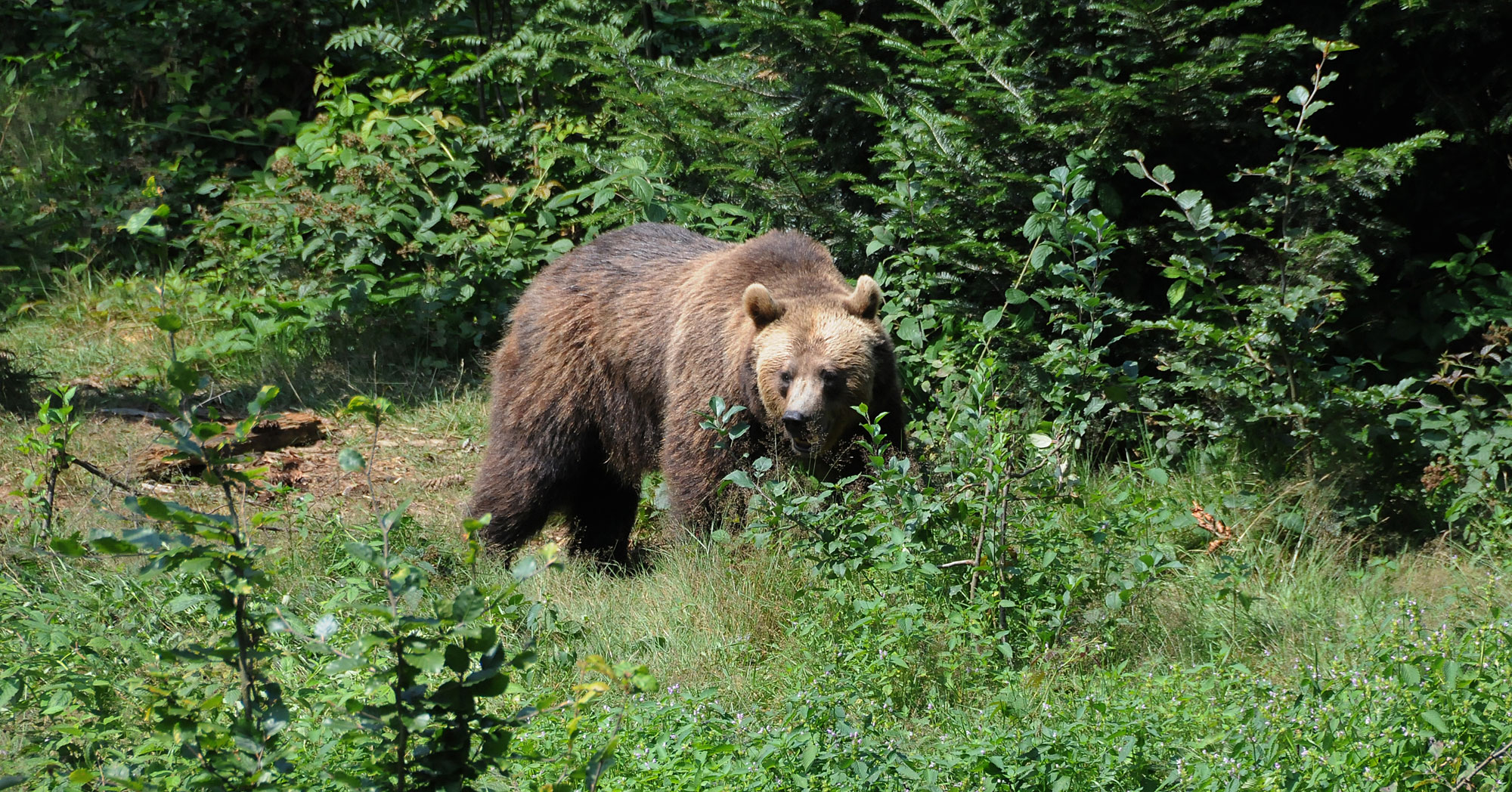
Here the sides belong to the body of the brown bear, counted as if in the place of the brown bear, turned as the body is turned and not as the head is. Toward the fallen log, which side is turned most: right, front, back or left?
back

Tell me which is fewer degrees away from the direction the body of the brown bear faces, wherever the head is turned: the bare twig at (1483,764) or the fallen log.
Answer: the bare twig

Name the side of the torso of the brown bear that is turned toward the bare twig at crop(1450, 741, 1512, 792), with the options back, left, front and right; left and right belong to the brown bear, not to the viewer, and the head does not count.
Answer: front

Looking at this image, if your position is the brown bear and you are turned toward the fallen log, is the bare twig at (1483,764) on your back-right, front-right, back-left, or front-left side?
back-left

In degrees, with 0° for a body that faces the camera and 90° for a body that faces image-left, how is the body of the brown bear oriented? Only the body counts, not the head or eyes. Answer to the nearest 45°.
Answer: approximately 315°
